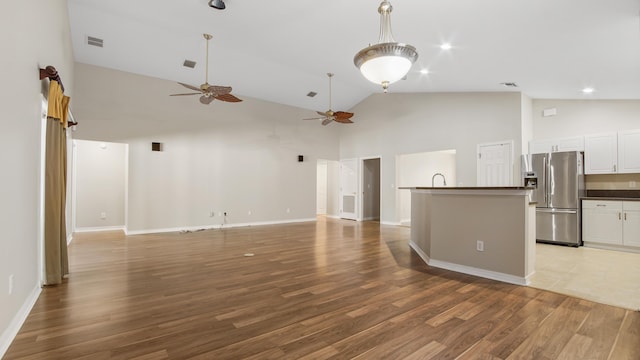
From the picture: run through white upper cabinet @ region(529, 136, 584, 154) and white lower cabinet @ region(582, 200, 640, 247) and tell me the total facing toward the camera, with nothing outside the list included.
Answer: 2

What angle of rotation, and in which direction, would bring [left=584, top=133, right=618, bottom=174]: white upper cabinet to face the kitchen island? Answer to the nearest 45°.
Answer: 0° — it already faces it

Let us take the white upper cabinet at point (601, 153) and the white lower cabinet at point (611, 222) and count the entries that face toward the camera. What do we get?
2

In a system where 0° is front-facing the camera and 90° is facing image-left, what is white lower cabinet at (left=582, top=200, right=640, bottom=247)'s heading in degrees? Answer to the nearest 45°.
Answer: approximately 0°

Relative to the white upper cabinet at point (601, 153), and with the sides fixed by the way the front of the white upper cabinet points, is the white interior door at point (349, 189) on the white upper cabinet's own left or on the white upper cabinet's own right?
on the white upper cabinet's own right

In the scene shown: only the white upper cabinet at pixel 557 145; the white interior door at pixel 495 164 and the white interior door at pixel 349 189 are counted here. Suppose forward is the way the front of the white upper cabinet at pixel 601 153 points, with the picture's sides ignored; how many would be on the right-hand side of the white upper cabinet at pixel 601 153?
3
